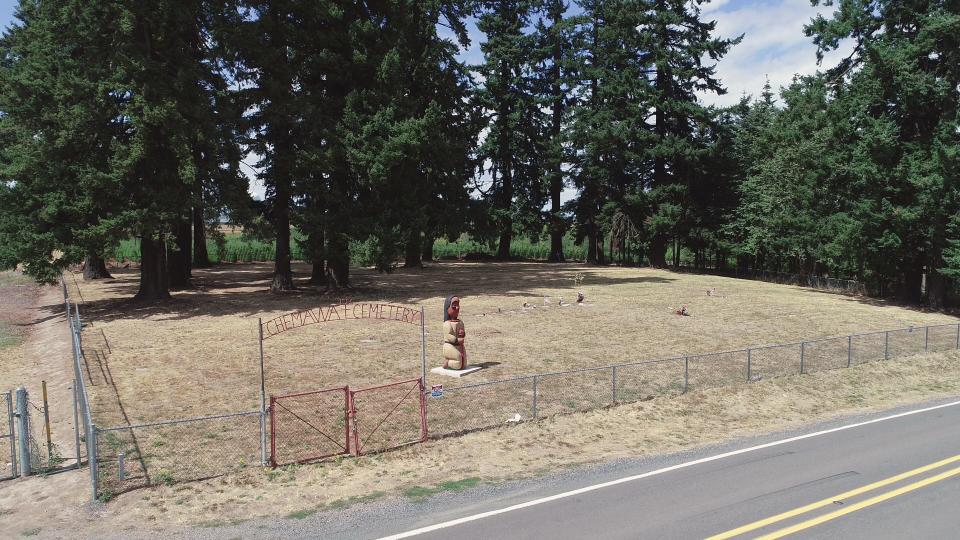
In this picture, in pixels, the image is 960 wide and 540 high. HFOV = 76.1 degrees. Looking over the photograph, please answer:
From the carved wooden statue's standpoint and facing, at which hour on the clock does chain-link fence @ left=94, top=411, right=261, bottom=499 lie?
The chain-link fence is roughly at 3 o'clock from the carved wooden statue.

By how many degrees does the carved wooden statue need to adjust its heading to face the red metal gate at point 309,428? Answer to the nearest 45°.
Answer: approximately 90° to its right

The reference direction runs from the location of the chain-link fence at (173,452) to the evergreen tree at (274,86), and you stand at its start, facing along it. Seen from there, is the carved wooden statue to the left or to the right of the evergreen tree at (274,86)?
right

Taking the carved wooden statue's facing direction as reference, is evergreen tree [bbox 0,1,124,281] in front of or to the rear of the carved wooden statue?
to the rear

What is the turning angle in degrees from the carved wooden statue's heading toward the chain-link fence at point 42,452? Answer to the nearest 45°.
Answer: approximately 90° to its right

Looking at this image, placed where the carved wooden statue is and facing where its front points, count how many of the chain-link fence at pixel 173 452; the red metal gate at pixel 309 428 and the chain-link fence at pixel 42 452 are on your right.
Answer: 3

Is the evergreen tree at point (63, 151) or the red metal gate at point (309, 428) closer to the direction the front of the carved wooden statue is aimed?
the red metal gate

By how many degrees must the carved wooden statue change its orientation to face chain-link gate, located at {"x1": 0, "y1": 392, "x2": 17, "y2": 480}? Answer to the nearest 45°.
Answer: approximately 90° to its right

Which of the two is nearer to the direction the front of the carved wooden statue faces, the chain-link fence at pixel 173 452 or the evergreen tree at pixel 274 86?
the chain-link fence

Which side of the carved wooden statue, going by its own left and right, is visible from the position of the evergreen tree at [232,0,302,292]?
back

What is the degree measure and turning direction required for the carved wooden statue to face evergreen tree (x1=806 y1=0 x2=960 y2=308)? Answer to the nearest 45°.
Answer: approximately 90° to its left
